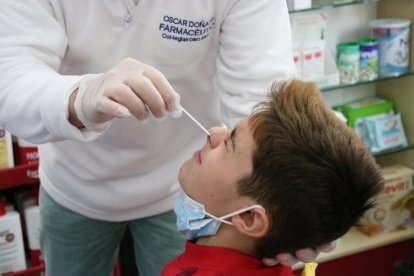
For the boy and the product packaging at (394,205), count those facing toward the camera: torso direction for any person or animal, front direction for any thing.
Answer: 1

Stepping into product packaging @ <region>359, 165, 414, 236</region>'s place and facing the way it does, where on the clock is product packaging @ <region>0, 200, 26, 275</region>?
product packaging @ <region>0, 200, 26, 275</region> is roughly at 2 o'clock from product packaging @ <region>359, 165, 414, 236</region>.

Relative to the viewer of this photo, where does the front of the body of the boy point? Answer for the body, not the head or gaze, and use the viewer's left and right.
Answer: facing to the left of the viewer

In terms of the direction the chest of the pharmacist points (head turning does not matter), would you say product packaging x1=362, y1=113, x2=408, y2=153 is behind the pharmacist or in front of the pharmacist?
behind

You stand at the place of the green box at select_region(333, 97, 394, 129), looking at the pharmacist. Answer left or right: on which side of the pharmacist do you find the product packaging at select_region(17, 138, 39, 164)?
right

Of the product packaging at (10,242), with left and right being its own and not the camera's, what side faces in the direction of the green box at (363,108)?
left

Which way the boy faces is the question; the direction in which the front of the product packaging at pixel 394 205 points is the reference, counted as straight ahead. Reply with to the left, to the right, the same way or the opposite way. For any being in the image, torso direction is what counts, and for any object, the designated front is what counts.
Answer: to the right

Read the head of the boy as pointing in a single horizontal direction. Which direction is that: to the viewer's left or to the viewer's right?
to the viewer's left
